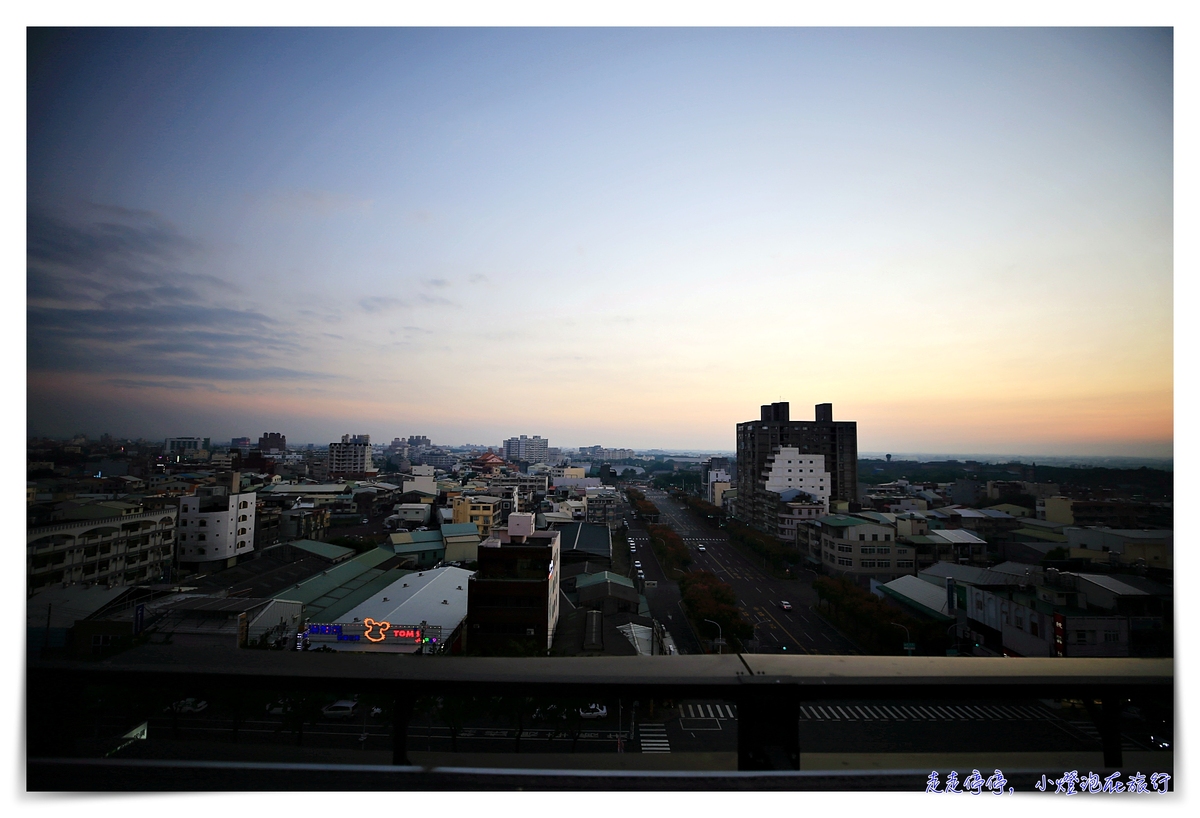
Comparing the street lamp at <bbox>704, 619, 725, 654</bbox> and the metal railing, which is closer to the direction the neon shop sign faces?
the metal railing

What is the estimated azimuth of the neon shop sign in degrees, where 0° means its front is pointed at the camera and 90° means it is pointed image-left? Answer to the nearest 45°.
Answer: approximately 0°

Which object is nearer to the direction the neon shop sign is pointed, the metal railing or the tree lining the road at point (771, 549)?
the metal railing

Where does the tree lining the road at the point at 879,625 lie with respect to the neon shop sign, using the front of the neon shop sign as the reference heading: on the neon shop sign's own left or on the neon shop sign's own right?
on the neon shop sign's own left

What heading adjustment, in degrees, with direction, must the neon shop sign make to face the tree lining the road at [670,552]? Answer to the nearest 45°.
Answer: approximately 135° to its left

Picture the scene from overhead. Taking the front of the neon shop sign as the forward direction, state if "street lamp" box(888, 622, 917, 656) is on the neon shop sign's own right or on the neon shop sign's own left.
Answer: on the neon shop sign's own left

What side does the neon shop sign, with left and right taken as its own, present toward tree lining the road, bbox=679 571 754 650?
left

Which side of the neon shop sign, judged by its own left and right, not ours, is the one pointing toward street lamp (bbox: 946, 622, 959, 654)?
left

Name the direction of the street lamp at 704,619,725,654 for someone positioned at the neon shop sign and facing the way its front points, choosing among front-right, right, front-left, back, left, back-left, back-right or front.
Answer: left

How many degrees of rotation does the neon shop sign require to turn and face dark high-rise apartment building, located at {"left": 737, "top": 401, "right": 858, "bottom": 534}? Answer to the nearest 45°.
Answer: approximately 135° to its left

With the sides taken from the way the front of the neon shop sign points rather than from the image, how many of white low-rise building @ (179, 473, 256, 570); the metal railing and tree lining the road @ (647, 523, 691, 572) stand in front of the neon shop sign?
1

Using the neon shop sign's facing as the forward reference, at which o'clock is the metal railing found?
The metal railing is roughly at 12 o'clock from the neon shop sign.

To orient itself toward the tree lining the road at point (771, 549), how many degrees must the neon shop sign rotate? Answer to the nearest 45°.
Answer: approximately 135° to its left
